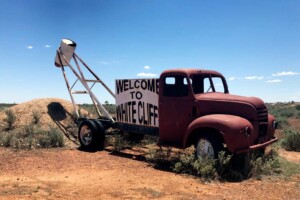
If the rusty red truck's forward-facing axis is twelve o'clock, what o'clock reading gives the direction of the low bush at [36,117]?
The low bush is roughly at 6 o'clock from the rusty red truck.

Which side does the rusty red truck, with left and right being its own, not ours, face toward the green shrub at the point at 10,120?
back

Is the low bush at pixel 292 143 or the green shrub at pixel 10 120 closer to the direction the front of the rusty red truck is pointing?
the low bush

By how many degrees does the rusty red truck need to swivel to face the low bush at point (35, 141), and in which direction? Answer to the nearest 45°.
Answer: approximately 180°

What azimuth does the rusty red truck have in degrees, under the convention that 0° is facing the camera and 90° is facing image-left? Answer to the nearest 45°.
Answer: approximately 315°

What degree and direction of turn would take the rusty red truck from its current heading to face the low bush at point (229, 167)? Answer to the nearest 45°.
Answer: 0° — it already faces it

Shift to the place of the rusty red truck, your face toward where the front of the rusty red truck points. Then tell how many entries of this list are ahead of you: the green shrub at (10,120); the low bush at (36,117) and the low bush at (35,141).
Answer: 0
